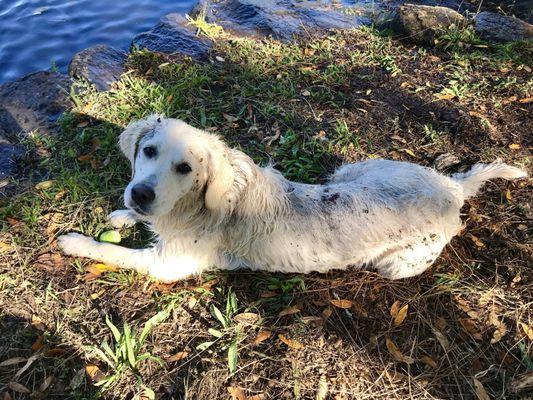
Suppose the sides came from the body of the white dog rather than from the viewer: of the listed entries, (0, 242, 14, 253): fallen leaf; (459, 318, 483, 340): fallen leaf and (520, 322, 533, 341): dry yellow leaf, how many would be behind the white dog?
2

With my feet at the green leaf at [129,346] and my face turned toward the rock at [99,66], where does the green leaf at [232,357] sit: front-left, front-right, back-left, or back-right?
back-right

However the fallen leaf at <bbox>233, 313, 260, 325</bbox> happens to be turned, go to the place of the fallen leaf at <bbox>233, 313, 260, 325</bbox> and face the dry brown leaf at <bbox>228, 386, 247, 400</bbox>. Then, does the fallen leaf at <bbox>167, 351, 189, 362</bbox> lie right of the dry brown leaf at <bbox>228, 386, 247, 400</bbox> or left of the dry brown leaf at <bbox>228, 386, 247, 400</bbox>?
right

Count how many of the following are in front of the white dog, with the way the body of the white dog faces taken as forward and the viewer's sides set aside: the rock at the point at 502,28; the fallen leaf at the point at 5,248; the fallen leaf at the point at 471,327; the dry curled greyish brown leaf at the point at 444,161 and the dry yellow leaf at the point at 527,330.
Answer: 1

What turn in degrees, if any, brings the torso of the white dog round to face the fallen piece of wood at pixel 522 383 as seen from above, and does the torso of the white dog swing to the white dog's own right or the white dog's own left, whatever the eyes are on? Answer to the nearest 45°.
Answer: approximately 180°

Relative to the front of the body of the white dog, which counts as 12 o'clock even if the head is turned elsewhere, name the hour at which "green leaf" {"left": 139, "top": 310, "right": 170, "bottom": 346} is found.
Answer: The green leaf is roughly at 11 o'clock from the white dog.

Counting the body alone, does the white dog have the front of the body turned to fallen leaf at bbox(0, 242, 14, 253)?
yes

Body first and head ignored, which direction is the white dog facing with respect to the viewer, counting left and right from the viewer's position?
facing to the left of the viewer

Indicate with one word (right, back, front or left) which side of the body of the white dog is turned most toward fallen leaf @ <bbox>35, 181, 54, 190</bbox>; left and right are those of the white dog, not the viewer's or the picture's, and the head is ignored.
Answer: front

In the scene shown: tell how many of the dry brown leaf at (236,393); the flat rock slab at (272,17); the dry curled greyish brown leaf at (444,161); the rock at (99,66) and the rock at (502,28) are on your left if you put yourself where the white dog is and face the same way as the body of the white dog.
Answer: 1

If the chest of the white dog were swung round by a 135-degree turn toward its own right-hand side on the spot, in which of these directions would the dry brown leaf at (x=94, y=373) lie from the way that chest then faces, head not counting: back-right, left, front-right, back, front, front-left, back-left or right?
back

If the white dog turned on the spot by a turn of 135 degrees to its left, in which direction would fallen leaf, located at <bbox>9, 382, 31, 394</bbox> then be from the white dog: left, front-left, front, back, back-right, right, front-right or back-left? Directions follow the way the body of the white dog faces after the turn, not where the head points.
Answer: right

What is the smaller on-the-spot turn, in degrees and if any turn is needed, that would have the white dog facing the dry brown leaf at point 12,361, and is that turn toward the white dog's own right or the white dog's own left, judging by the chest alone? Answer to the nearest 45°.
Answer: approximately 45° to the white dog's own left

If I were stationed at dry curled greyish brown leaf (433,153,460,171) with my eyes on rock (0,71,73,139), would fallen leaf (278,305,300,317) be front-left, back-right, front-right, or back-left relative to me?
front-left
